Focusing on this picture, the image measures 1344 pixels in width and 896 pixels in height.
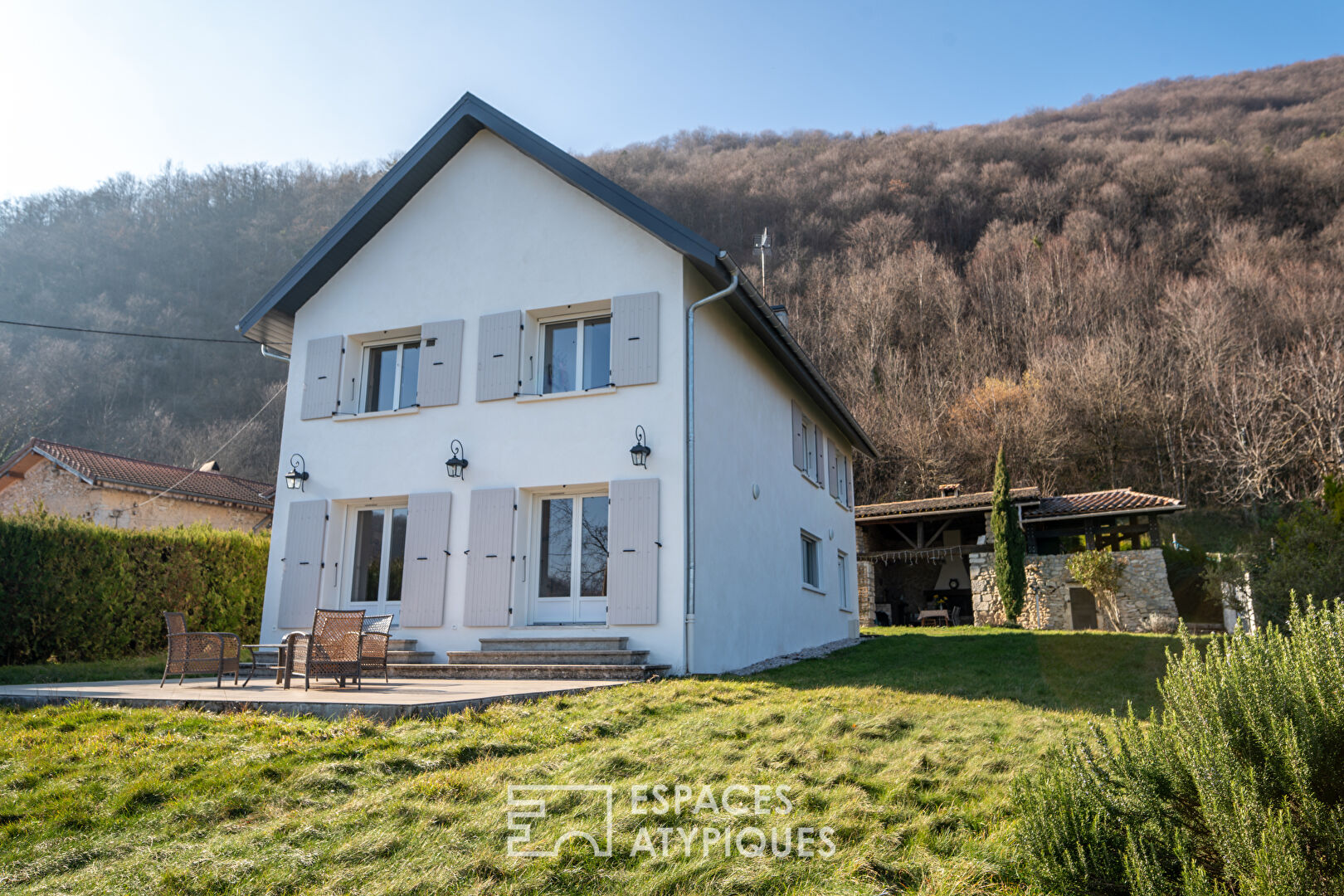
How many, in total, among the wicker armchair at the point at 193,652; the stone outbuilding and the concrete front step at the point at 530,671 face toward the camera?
2

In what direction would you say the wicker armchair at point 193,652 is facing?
to the viewer's right

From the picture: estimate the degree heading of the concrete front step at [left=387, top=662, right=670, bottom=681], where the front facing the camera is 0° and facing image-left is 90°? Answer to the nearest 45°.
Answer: approximately 0°

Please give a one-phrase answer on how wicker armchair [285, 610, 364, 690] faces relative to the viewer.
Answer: facing away from the viewer and to the left of the viewer
